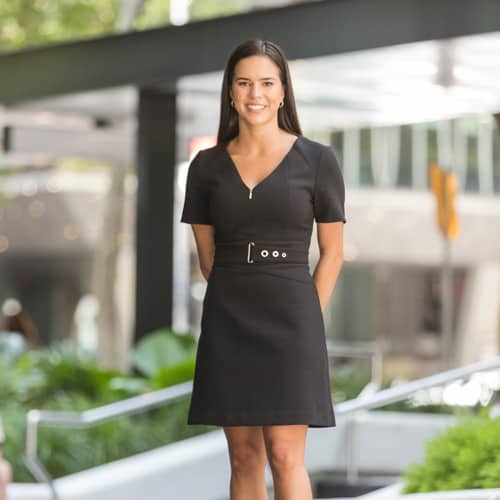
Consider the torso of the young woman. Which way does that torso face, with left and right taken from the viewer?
facing the viewer

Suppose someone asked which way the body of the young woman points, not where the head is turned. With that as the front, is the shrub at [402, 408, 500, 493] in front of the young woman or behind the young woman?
behind

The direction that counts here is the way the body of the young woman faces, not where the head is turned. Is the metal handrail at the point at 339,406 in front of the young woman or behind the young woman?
behind

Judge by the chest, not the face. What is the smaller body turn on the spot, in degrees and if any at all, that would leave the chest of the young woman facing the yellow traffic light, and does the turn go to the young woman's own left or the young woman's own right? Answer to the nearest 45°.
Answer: approximately 180°
